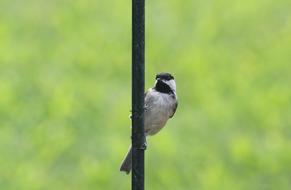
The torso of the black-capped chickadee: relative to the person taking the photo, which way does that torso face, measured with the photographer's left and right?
facing the viewer and to the right of the viewer
